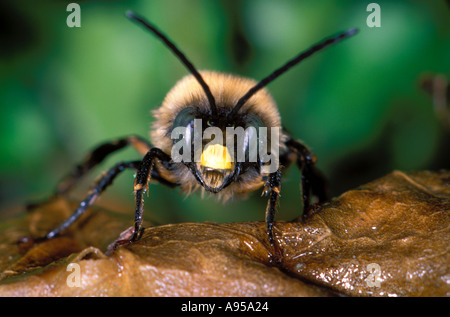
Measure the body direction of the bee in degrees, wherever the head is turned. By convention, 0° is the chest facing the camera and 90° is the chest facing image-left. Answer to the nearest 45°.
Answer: approximately 0°
